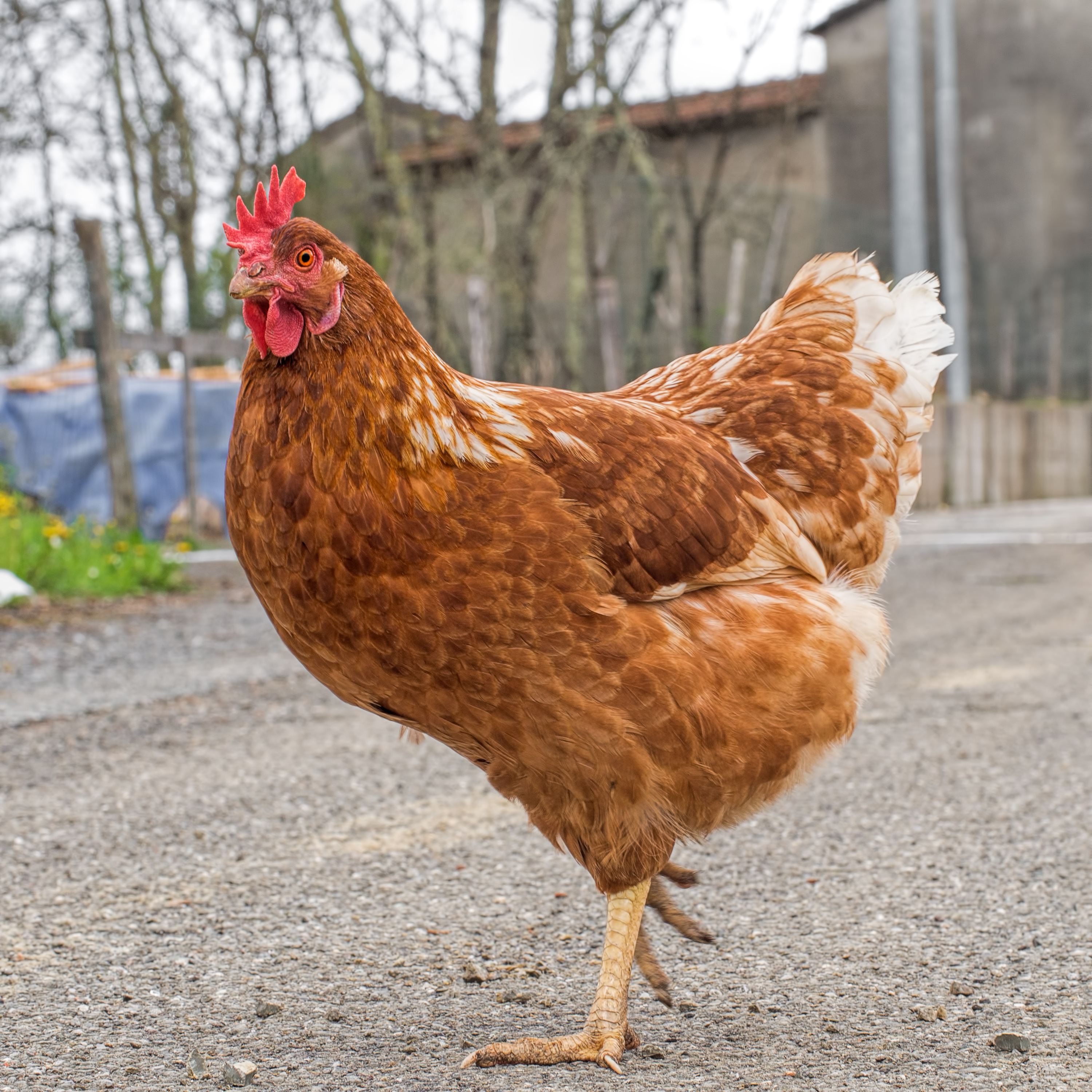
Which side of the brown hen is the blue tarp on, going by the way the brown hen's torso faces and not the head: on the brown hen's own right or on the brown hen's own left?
on the brown hen's own right

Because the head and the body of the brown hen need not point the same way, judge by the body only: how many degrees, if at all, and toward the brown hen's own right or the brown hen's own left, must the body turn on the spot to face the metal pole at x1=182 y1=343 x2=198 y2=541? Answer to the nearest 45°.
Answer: approximately 90° to the brown hen's own right

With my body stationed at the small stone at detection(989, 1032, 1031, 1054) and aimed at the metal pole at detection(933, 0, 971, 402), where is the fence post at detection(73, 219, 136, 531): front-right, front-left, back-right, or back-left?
front-left

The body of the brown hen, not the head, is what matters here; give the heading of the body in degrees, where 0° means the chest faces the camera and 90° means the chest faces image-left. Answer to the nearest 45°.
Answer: approximately 90°

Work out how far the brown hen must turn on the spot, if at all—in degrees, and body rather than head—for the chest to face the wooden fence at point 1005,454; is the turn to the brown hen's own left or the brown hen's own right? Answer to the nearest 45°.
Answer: approximately 90° to the brown hen's own right

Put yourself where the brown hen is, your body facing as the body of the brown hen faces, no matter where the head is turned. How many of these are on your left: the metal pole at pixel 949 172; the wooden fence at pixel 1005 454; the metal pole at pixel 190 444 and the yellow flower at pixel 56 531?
0

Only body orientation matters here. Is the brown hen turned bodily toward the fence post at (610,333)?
no

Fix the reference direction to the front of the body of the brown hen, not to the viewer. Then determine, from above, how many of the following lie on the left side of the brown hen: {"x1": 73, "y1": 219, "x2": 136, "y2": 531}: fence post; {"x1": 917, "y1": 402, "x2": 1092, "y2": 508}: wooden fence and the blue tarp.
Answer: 0

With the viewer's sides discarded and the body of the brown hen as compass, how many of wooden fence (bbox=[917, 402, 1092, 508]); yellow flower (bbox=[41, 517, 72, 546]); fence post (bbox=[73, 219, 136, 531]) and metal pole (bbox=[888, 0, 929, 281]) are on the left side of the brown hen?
0

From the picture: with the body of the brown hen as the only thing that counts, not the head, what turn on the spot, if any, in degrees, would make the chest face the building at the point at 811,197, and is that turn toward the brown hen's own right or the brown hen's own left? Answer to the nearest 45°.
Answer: approximately 90° to the brown hen's own right

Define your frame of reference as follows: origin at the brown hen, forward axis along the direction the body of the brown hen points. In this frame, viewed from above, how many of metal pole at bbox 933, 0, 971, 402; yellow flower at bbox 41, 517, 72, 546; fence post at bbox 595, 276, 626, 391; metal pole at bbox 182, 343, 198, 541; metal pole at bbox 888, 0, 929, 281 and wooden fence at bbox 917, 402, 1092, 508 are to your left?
0

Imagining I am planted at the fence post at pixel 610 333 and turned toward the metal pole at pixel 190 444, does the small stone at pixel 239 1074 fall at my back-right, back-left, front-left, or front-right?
front-left

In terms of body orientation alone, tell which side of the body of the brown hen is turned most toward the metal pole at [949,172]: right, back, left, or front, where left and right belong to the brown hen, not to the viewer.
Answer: right

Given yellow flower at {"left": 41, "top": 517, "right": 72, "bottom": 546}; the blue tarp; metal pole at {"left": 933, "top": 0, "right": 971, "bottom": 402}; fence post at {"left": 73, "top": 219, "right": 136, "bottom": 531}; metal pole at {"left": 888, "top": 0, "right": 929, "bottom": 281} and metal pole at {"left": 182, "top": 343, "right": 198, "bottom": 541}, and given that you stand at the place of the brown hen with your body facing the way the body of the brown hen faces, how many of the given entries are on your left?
0

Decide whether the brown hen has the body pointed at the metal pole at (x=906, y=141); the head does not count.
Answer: no

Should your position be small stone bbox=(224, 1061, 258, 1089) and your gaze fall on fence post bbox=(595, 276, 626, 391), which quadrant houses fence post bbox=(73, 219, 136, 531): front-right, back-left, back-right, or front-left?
front-left

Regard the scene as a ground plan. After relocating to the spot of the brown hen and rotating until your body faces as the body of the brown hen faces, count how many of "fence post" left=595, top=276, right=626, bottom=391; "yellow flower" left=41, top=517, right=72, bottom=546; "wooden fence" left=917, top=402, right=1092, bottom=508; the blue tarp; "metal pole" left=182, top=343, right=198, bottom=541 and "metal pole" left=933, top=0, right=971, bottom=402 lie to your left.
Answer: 0
